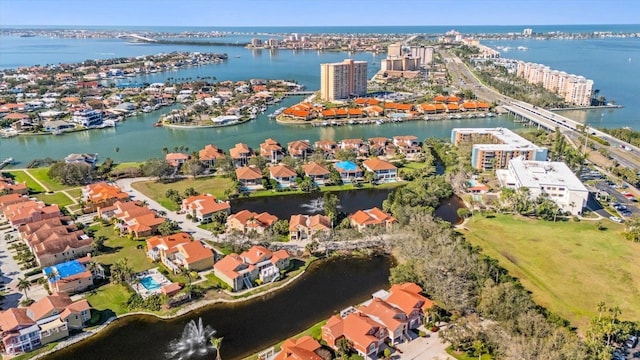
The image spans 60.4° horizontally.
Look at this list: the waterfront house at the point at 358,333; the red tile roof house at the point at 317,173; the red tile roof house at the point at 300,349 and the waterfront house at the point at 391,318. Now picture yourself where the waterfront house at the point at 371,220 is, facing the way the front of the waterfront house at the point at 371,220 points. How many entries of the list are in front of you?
3

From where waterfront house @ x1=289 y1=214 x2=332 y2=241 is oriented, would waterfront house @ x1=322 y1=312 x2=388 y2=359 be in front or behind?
in front

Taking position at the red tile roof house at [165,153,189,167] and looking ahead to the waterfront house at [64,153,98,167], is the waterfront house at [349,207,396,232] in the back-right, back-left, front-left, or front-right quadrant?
back-left

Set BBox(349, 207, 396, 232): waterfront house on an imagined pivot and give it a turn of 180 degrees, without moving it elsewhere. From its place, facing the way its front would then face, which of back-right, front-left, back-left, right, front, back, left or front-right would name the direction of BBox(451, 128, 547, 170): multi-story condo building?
front-right

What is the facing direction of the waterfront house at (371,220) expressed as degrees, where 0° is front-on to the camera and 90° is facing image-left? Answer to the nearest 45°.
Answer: approximately 0°

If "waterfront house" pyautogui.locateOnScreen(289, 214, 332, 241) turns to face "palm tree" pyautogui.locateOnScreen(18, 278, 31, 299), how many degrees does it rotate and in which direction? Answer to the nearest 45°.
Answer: approximately 45° to its right

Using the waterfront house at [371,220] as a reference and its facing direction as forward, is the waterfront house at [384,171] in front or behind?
behind

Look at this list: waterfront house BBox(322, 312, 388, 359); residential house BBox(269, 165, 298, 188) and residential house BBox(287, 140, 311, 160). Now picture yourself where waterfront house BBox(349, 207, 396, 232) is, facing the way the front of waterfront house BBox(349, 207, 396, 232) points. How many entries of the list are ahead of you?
1

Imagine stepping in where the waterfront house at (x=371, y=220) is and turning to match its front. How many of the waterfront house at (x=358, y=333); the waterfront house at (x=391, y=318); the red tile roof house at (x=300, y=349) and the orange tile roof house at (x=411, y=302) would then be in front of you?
4

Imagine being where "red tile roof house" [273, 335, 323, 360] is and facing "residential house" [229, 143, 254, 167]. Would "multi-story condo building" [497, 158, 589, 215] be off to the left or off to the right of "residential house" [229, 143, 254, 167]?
right

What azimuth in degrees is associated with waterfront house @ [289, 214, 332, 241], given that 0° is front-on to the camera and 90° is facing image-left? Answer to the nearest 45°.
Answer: approximately 0°
